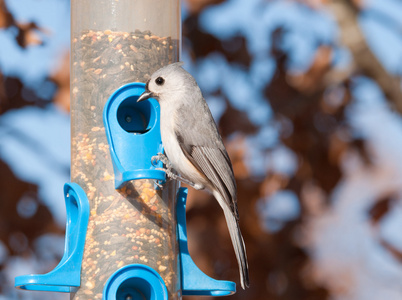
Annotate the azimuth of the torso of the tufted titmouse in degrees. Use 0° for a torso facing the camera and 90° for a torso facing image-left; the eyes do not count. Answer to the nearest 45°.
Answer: approximately 90°

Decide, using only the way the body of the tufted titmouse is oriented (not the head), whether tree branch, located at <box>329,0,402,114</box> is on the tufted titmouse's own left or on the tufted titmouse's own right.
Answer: on the tufted titmouse's own right
